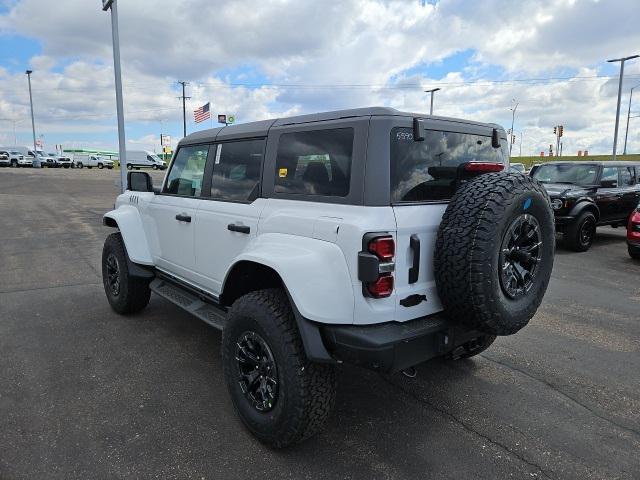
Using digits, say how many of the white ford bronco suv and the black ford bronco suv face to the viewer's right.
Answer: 0

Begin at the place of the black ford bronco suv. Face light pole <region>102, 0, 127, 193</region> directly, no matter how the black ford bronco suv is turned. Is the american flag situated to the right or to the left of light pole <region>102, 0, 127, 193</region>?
right

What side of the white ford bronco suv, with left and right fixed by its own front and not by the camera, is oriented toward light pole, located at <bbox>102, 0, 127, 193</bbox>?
front

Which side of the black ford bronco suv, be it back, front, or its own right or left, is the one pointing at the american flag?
right

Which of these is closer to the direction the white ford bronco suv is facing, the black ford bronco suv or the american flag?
the american flag

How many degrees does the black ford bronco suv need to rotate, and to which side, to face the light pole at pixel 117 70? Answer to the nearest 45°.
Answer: approximately 45° to its right

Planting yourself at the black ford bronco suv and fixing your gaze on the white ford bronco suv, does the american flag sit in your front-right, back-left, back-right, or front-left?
back-right

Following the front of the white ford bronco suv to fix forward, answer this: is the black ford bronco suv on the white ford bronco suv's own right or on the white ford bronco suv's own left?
on the white ford bronco suv's own right

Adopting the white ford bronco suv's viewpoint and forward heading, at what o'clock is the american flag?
The american flag is roughly at 1 o'clock from the white ford bronco suv.

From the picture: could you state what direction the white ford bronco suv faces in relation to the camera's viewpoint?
facing away from the viewer and to the left of the viewer
